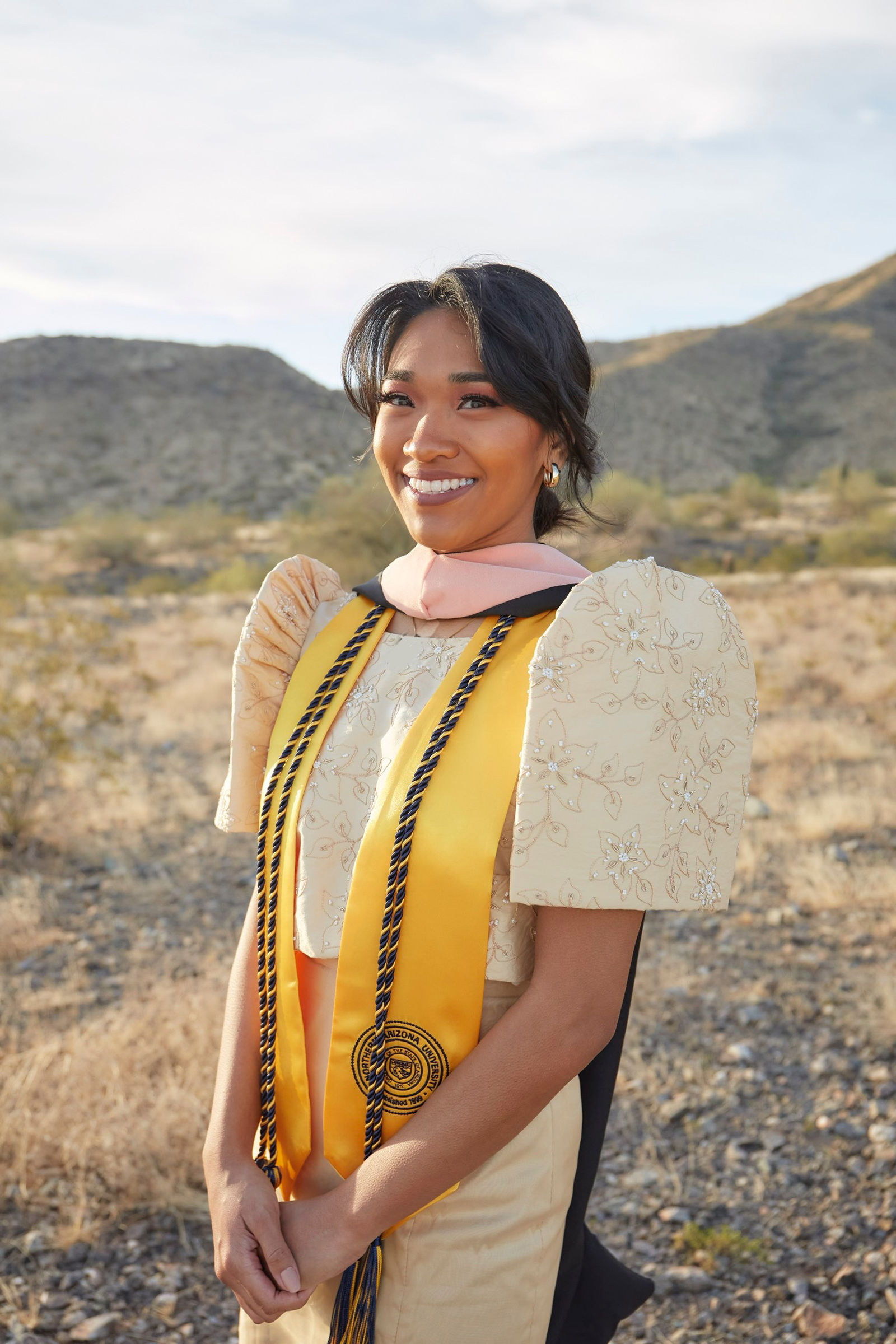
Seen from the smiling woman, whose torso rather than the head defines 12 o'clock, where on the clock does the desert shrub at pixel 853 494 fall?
The desert shrub is roughly at 5 o'clock from the smiling woman.

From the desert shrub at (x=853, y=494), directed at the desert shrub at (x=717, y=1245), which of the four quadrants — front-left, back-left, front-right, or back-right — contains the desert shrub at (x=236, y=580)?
front-right

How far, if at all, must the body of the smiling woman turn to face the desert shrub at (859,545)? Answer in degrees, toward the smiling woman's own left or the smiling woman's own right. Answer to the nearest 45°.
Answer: approximately 135° to the smiling woman's own right

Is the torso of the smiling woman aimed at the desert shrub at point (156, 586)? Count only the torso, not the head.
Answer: no

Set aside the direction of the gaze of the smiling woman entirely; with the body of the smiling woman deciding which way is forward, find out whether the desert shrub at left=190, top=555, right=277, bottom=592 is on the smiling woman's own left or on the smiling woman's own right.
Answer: on the smiling woman's own right

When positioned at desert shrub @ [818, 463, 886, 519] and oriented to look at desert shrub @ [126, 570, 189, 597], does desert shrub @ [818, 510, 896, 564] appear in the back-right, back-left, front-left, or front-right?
front-left

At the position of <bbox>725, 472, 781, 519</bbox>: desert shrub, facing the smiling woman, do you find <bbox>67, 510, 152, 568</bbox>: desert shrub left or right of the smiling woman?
right

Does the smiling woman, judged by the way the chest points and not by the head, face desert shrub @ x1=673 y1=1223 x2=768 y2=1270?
no

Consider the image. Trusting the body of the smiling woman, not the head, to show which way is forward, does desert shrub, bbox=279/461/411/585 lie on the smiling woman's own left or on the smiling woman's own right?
on the smiling woman's own right

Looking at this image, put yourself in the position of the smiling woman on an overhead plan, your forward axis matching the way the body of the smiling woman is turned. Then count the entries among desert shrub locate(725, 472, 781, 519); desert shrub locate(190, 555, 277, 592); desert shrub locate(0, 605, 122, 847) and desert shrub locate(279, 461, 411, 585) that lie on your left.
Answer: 0

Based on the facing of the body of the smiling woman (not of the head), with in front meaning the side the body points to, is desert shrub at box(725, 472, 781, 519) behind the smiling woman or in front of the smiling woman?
behind

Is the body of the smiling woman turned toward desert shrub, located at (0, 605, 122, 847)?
no

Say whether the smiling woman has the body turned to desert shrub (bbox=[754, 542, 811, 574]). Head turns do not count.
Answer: no

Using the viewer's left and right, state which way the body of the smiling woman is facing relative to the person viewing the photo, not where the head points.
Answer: facing the viewer and to the left of the viewer

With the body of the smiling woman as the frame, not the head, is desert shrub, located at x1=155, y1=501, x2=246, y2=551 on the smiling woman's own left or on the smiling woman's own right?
on the smiling woman's own right
